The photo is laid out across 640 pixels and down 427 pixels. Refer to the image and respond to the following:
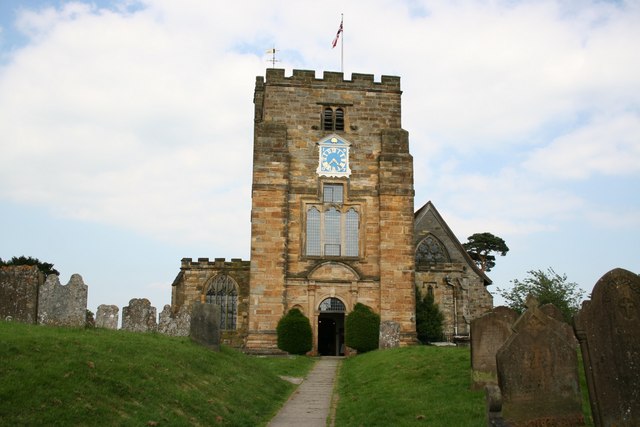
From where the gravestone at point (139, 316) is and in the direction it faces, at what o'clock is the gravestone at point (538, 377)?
the gravestone at point (538, 377) is roughly at 11 o'clock from the gravestone at point (139, 316).

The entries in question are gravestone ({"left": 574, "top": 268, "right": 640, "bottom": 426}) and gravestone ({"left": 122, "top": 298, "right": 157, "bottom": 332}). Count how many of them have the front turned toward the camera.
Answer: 2

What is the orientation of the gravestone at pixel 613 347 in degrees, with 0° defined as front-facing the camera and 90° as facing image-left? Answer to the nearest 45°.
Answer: approximately 0°

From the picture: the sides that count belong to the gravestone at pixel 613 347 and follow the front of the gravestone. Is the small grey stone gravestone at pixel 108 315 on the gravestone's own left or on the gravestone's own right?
on the gravestone's own right

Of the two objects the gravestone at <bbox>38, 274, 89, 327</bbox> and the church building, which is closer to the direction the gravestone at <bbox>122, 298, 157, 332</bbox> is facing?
the gravestone

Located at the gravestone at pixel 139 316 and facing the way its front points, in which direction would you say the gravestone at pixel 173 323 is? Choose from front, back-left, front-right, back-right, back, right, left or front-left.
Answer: back-left

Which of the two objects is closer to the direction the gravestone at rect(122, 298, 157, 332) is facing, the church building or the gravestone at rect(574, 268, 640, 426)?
the gravestone

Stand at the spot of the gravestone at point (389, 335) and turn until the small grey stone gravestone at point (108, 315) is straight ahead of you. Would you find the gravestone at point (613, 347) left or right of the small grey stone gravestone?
left

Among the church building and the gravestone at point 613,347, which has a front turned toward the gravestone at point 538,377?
the church building

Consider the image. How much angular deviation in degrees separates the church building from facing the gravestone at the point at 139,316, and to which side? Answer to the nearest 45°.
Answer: approximately 45° to its right

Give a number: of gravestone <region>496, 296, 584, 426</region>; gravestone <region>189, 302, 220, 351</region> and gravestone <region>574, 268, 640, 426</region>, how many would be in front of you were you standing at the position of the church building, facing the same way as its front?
3

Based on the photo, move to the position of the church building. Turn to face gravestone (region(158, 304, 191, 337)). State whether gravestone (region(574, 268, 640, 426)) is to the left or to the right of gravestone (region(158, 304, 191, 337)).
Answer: left

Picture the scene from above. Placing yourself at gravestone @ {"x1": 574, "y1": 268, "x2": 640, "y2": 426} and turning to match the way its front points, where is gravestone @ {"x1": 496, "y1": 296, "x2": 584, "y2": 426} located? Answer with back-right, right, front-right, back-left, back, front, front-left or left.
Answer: back-right
